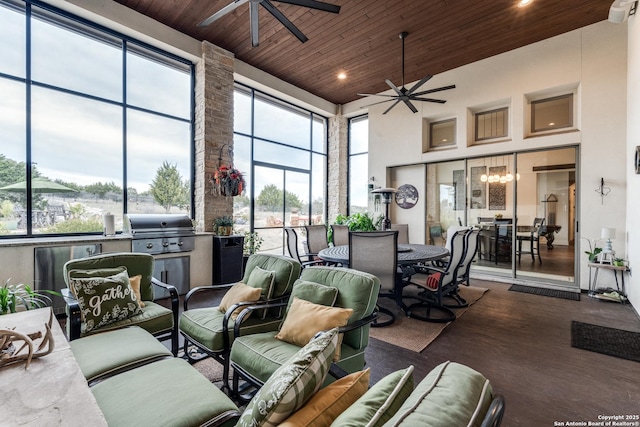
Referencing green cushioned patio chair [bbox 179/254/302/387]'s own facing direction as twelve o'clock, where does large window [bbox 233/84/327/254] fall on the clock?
The large window is roughly at 5 o'clock from the green cushioned patio chair.

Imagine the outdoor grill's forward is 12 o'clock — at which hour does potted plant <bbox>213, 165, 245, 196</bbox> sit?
The potted plant is roughly at 10 o'clock from the outdoor grill.

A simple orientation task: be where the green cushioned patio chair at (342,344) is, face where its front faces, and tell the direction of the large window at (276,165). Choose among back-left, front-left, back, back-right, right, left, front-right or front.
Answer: back-right

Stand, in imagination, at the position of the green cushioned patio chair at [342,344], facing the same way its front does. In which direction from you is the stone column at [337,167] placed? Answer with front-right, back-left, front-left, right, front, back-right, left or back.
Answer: back-right

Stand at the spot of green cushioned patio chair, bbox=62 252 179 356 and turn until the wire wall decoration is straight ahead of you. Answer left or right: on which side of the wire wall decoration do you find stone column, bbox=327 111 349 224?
left

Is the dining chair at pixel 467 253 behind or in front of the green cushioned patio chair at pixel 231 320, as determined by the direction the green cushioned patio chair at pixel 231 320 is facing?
behind

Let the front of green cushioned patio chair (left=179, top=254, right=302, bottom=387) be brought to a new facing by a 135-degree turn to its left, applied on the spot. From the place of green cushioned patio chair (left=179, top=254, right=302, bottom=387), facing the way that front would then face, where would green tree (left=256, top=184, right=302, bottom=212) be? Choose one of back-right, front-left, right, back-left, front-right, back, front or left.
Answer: left

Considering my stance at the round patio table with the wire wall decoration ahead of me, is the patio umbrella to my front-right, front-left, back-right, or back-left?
back-left

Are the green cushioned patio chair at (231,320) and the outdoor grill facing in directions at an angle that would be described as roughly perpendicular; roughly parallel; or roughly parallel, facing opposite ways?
roughly perpendicular

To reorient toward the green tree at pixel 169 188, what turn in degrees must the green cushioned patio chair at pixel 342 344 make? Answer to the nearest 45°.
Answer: approximately 90° to its right

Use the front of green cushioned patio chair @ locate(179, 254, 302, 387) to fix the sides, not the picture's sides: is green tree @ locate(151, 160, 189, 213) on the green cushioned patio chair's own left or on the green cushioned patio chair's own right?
on the green cushioned patio chair's own right

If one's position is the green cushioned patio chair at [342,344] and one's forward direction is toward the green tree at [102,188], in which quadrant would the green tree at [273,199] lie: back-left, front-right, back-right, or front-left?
front-right

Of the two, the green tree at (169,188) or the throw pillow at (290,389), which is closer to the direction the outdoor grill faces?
the throw pillow

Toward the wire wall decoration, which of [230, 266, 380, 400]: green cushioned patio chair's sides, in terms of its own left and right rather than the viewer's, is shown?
back

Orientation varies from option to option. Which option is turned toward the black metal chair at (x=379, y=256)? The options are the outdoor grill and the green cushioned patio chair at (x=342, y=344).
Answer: the outdoor grill

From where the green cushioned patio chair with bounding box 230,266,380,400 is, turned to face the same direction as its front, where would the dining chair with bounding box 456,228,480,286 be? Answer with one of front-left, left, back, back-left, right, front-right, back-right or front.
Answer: back

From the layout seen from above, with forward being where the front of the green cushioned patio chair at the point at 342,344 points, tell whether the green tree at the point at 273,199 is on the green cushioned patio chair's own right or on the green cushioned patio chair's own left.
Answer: on the green cushioned patio chair's own right

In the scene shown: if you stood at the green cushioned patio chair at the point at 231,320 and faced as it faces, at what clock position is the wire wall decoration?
The wire wall decoration is roughly at 7 o'clock from the green cushioned patio chair.

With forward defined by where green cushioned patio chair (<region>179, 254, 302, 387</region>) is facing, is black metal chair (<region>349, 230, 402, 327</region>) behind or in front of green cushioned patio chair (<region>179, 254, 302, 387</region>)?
behind

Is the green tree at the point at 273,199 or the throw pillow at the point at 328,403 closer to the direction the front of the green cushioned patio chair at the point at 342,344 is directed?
the throw pillow

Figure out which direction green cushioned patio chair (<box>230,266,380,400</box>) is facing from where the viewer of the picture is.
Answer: facing the viewer and to the left of the viewer
